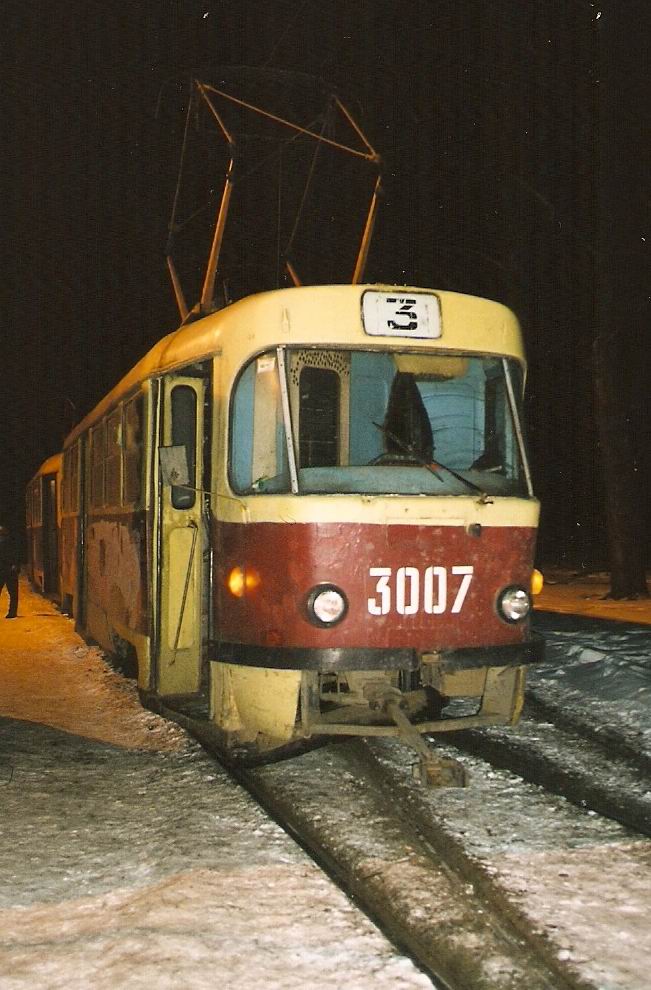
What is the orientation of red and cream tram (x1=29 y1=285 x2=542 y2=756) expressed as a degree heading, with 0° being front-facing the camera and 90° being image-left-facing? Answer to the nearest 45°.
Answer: approximately 315°

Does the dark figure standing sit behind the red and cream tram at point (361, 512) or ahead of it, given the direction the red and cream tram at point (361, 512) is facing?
behind
